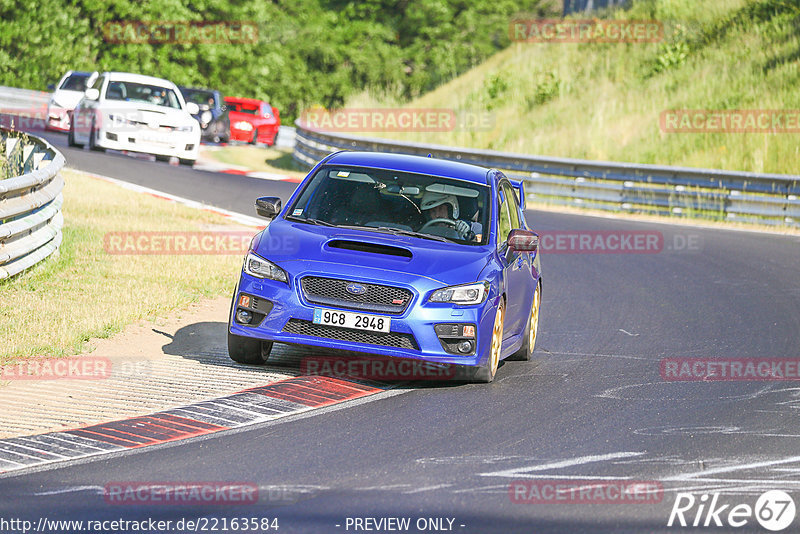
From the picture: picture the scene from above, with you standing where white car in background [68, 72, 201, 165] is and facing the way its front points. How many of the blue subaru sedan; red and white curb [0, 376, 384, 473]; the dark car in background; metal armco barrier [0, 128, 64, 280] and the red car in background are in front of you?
3

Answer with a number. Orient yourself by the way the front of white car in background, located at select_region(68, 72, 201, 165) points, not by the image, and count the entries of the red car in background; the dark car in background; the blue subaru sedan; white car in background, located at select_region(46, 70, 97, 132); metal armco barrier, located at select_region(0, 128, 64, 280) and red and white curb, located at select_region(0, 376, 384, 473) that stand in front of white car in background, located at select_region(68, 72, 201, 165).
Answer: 3

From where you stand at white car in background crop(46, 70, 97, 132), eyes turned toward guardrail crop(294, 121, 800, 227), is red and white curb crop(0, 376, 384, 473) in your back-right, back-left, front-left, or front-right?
front-right

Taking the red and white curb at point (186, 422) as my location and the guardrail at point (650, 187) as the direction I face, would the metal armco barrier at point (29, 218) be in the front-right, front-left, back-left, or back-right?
front-left

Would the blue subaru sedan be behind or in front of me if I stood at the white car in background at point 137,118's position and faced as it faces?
in front

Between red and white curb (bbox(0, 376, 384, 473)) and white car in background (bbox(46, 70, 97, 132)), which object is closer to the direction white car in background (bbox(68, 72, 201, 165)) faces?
the red and white curb

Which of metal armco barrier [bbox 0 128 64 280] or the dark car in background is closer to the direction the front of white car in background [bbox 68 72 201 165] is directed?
the metal armco barrier

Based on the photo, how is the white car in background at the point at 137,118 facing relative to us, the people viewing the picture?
facing the viewer

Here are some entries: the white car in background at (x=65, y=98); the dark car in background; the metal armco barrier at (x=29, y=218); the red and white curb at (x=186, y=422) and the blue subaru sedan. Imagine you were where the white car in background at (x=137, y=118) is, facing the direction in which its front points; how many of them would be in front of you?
3

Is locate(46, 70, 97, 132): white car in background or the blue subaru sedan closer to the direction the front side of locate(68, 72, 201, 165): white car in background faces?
the blue subaru sedan

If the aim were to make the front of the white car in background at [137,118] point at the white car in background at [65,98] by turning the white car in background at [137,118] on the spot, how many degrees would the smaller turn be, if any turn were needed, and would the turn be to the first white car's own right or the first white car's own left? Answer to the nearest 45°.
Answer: approximately 180°

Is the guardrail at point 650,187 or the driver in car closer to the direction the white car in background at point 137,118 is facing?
the driver in car

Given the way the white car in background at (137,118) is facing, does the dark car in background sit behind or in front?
behind

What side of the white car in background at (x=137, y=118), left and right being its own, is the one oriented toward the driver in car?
front

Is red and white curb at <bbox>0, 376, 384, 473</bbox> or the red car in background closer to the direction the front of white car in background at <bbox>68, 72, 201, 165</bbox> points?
the red and white curb

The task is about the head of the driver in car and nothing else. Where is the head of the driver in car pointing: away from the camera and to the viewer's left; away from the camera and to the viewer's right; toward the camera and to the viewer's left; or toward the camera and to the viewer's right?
toward the camera and to the viewer's left

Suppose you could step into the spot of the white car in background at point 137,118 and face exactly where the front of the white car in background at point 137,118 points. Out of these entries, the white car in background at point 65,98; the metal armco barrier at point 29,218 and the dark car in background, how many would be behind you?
2

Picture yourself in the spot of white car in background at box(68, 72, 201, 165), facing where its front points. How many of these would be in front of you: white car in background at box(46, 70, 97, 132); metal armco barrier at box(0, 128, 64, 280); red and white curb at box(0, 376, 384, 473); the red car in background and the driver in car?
3
